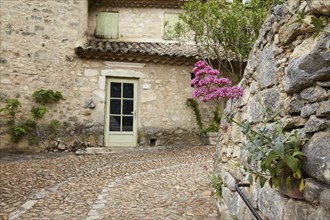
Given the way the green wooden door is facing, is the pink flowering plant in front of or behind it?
in front

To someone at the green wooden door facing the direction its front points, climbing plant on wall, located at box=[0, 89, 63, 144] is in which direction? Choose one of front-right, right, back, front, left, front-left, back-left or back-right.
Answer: right

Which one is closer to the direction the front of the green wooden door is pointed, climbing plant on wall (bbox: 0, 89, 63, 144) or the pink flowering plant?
the pink flowering plant

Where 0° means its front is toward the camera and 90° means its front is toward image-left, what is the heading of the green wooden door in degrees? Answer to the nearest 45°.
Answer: approximately 0°
